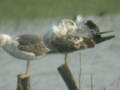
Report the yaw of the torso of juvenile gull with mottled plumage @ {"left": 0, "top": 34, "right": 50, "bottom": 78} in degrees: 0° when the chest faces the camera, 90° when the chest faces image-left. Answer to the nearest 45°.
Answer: approximately 90°
